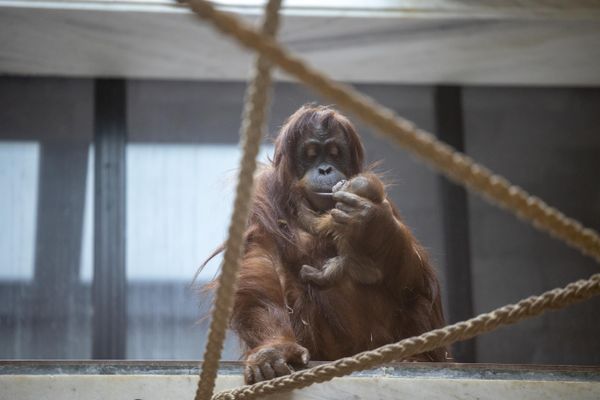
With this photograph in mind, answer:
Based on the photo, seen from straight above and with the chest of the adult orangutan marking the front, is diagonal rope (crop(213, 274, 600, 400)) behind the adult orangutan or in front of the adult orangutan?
in front

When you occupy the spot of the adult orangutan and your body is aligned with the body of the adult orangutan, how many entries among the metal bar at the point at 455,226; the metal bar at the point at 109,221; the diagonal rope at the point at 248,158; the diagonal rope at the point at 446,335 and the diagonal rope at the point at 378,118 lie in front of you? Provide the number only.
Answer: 3

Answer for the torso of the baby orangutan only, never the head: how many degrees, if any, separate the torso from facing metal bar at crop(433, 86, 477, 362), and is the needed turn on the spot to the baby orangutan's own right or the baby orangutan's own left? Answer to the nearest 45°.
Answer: approximately 90° to the baby orangutan's own right

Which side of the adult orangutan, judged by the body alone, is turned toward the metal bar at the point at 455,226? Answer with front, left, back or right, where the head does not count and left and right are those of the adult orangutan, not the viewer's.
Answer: back

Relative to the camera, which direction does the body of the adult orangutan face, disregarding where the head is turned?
toward the camera

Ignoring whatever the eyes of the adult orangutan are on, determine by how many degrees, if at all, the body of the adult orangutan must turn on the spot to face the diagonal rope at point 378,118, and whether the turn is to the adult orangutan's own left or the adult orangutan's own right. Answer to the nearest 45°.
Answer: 0° — it already faces it

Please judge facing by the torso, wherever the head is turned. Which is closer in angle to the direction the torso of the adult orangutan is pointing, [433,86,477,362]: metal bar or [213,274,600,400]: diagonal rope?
the diagonal rope

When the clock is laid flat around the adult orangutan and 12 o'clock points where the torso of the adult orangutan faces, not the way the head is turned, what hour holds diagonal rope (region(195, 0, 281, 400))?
The diagonal rope is roughly at 12 o'clock from the adult orangutan.

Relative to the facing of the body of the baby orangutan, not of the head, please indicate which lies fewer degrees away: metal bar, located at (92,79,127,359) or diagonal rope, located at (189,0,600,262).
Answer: the metal bar

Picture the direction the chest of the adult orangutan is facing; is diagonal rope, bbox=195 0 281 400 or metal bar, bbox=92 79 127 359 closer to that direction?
the diagonal rope

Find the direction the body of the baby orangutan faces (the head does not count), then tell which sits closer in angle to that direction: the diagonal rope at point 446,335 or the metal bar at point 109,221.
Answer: the metal bar
